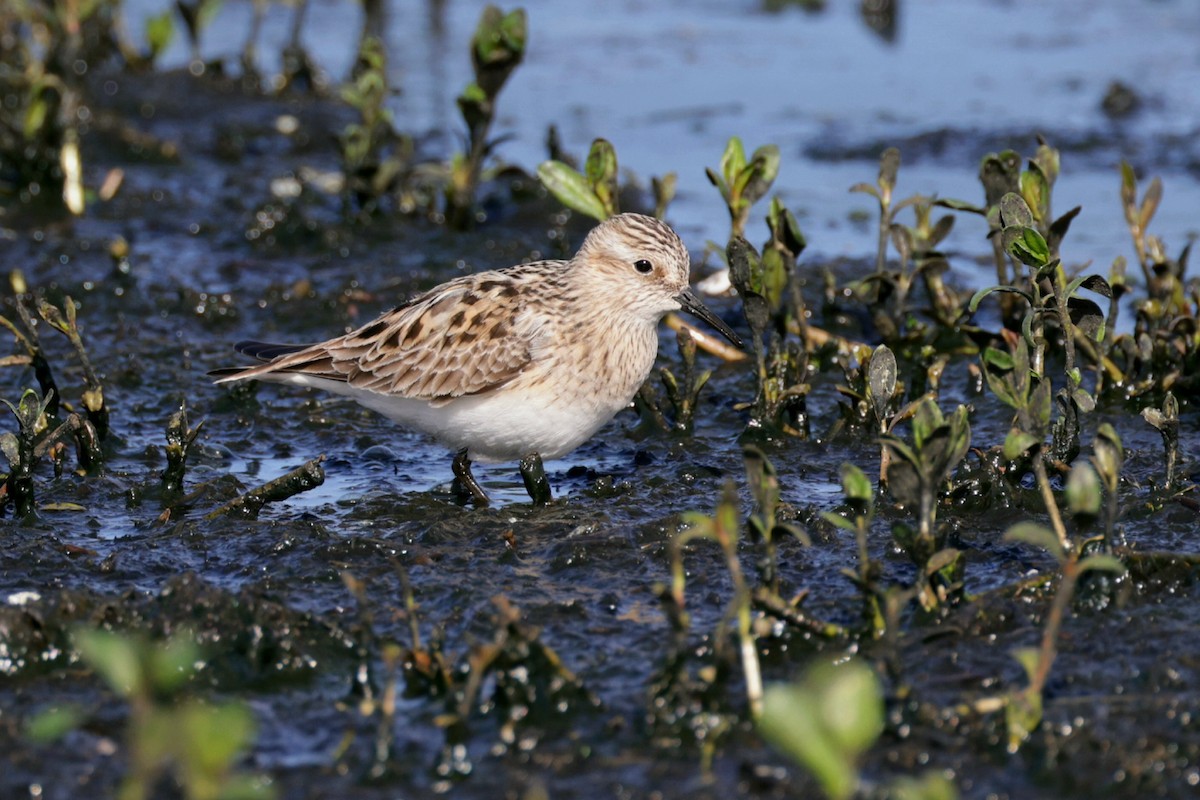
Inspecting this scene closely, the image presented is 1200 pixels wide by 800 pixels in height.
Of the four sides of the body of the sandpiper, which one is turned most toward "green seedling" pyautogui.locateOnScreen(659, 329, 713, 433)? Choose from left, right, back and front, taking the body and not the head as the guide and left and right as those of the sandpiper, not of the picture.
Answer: front

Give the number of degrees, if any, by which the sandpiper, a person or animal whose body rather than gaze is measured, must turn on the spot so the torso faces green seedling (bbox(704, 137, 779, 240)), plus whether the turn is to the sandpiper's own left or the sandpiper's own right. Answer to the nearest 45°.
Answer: approximately 45° to the sandpiper's own left

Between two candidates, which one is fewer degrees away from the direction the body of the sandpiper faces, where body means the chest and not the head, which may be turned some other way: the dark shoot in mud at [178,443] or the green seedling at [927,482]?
the green seedling

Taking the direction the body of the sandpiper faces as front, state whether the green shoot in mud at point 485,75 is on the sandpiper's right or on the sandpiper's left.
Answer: on the sandpiper's left

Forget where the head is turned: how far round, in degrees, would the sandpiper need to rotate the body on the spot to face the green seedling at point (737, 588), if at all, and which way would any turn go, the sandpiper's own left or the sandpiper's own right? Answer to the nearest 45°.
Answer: approximately 90° to the sandpiper's own right

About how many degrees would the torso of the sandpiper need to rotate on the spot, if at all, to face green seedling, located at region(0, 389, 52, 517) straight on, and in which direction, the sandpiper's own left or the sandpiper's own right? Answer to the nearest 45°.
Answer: approximately 180°

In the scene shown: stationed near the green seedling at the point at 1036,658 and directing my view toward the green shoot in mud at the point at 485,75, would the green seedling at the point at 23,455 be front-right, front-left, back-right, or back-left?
front-left

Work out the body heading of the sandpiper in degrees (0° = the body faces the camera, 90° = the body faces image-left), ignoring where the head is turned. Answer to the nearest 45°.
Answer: approximately 270°

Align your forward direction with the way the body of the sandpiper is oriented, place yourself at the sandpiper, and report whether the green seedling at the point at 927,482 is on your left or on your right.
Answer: on your right

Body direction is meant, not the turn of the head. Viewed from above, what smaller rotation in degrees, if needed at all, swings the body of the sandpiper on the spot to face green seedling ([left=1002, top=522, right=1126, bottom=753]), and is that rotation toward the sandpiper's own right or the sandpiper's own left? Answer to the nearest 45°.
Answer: approximately 45° to the sandpiper's own right

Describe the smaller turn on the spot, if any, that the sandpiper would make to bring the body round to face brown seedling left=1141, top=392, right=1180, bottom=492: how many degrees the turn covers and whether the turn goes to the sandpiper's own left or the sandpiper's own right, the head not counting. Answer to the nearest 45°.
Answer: approximately 45° to the sandpiper's own right

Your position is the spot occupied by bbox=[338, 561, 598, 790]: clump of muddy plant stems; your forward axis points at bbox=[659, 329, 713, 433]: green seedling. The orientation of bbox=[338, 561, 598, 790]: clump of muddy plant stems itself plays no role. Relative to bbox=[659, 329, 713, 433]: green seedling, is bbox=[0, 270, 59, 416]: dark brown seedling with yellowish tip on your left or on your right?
left

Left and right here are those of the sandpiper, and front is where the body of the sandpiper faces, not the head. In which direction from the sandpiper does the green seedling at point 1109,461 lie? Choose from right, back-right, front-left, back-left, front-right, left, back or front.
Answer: front-right

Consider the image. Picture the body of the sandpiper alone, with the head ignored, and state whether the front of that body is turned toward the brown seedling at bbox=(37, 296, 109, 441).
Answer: no

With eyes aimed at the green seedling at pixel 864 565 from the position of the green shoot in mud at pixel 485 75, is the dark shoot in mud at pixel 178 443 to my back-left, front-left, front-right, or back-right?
front-right

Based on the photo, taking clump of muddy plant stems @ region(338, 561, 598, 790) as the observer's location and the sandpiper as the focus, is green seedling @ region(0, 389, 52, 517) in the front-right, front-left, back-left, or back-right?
front-left

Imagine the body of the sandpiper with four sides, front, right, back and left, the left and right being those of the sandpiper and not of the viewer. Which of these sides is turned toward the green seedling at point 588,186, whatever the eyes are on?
left

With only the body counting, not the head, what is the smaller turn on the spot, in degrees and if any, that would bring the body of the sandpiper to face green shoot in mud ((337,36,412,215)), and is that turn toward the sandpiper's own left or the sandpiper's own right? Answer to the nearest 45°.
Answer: approximately 90° to the sandpiper's own left

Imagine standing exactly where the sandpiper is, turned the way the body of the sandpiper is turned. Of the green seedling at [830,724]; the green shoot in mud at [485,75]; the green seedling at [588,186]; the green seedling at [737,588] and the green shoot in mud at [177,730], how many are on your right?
3

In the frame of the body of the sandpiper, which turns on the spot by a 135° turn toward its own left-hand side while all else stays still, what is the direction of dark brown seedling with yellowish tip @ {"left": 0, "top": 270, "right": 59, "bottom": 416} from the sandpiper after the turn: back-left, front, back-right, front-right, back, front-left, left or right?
front-left
